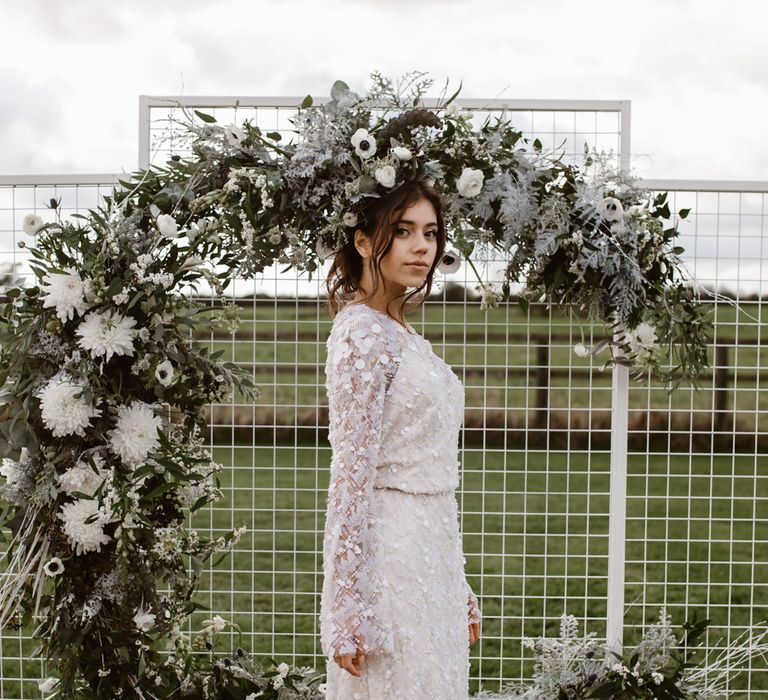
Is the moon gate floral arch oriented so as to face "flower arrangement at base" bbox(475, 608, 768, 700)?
no

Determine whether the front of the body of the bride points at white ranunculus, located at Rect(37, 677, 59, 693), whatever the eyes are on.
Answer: no

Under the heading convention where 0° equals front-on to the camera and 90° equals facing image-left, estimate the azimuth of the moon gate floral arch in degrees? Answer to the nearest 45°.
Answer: approximately 0°

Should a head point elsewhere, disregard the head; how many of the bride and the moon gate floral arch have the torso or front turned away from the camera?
0

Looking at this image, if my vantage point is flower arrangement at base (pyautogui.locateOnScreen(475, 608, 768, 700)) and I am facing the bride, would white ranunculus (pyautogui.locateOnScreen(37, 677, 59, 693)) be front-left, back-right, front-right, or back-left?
front-right
